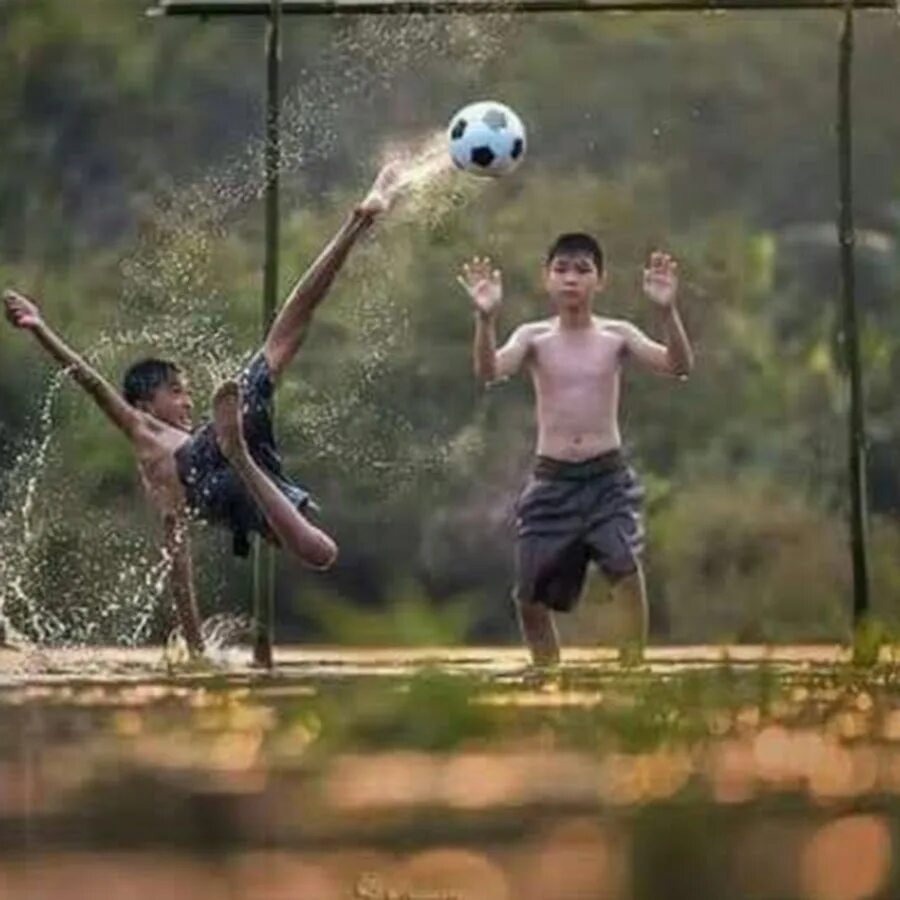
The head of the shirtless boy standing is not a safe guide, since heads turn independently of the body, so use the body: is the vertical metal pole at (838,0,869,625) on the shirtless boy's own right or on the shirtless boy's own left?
on the shirtless boy's own left

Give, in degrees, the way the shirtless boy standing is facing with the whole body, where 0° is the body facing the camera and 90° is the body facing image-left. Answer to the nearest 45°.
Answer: approximately 0°

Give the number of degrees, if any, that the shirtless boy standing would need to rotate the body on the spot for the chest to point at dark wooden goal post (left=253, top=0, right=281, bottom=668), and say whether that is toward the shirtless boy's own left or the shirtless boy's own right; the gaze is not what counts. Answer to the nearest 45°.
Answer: approximately 90° to the shirtless boy's own right

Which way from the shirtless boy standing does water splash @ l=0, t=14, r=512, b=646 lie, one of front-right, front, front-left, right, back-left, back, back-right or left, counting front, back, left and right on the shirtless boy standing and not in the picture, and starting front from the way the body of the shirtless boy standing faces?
right

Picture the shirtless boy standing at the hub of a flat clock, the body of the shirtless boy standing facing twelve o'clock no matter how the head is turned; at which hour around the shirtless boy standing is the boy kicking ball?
The boy kicking ball is roughly at 3 o'clock from the shirtless boy standing.
